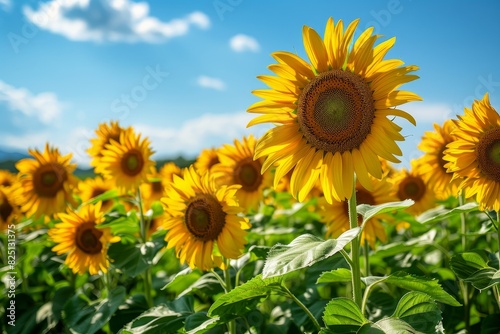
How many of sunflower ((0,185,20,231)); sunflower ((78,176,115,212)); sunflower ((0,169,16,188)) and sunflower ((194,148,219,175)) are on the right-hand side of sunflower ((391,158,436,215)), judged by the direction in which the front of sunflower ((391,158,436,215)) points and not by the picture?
4

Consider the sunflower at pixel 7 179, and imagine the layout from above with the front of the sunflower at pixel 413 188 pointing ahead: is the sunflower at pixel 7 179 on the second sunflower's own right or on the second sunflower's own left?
on the second sunflower's own right

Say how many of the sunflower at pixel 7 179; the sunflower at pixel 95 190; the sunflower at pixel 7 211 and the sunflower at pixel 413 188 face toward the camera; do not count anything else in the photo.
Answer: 4

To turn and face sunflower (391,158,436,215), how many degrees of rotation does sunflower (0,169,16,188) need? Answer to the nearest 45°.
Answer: approximately 45° to its left

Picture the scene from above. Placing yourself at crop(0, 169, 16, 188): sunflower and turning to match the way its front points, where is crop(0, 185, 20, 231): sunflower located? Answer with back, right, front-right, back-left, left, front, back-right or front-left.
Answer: front

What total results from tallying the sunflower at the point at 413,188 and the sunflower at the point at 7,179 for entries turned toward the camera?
2

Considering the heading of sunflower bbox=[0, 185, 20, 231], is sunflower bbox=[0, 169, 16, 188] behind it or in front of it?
behind

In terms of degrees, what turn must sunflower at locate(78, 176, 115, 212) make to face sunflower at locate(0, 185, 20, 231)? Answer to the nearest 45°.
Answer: approximately 90° to its right

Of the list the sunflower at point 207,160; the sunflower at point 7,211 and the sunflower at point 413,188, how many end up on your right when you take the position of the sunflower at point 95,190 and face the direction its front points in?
1

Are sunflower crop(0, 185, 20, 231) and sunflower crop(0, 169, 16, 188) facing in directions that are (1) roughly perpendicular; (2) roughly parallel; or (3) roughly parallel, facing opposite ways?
roughly parallel

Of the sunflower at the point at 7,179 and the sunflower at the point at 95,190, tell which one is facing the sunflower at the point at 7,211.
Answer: the sunflower at the point at 7,179

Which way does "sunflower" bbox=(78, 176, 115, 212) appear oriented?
toward the camera

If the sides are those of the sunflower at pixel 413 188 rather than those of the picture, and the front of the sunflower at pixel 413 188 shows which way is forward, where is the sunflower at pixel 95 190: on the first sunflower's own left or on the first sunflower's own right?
on the first sunflower's own right

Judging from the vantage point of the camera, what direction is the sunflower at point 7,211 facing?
facing the viewer
